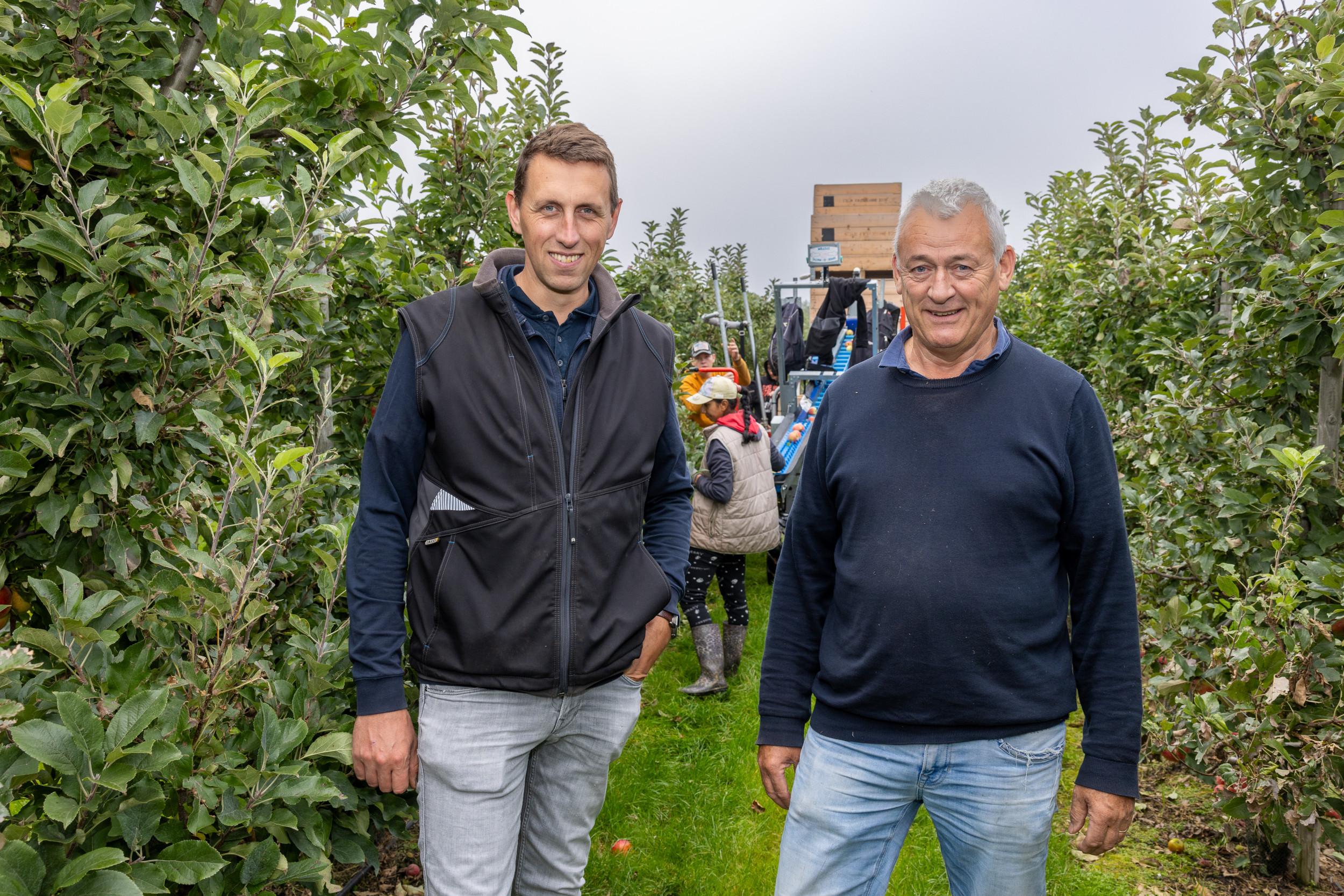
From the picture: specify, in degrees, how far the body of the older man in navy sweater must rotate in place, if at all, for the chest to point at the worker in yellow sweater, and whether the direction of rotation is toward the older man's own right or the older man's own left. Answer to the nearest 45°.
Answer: approximately 180°

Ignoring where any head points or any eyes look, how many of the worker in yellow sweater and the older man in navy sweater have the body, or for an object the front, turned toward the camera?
2

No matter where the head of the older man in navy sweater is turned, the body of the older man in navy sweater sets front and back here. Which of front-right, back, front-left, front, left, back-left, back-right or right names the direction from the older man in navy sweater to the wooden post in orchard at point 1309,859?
back-left

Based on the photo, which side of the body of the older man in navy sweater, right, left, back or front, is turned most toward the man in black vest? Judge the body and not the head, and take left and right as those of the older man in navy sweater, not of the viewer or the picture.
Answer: right

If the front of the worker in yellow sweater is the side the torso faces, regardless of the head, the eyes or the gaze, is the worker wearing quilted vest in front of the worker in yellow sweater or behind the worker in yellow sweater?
in front

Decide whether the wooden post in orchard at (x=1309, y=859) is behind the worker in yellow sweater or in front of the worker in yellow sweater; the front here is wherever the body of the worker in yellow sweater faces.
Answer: in front

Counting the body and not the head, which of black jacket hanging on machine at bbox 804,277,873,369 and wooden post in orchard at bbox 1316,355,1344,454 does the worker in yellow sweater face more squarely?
the wooden post in orchard

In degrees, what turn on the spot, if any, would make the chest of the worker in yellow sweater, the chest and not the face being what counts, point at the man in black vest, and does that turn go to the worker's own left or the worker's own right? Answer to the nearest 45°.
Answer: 0° — they already face them

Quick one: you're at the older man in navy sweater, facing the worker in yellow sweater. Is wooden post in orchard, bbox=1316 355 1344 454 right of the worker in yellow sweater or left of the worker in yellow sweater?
right
